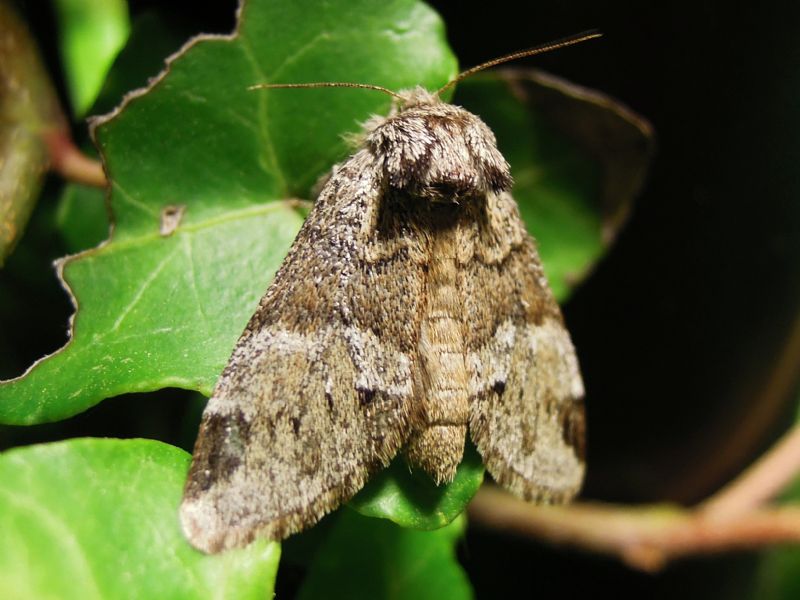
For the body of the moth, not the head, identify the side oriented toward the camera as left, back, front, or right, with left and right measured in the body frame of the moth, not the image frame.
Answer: back
